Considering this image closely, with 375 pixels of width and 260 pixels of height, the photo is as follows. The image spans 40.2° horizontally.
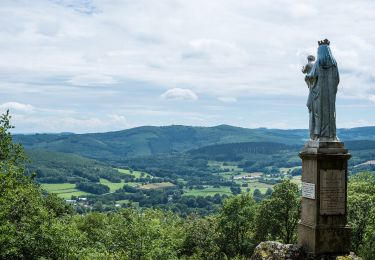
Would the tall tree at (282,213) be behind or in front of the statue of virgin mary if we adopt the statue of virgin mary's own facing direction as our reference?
in front

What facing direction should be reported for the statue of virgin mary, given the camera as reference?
facing away from the viewer and to the left of the viewer
